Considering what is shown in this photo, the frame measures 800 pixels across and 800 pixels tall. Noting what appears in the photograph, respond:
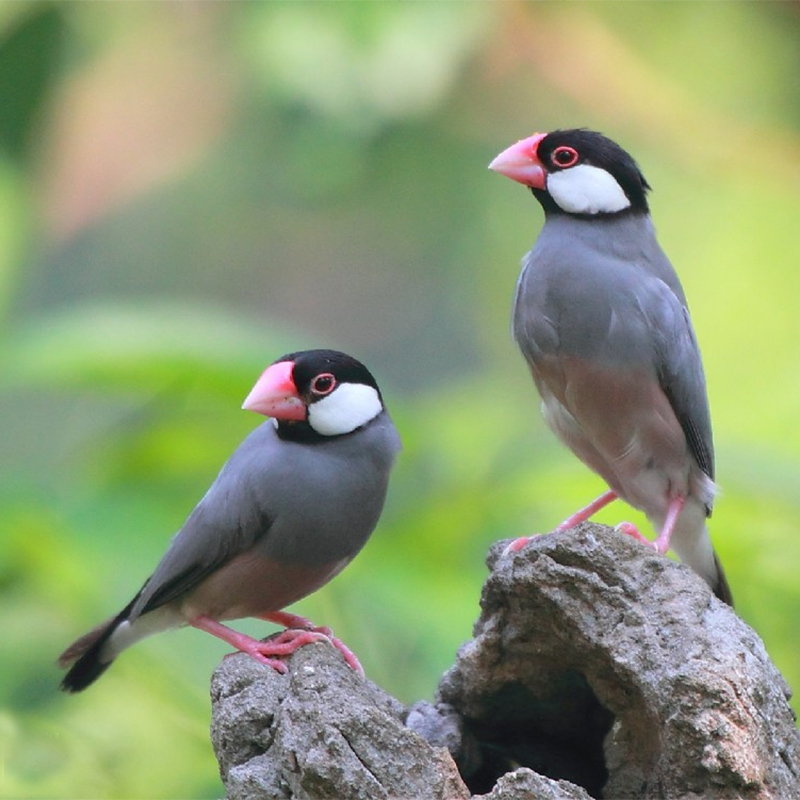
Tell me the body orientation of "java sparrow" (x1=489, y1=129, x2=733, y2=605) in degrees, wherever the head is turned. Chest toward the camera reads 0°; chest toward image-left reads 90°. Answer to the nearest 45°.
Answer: approximately 45°

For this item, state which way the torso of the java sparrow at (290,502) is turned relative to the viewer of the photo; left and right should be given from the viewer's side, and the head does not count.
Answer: facing the viewer and to the right of the viewer
